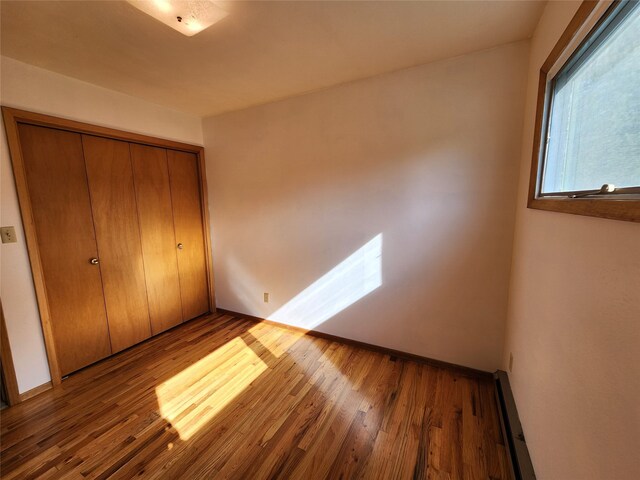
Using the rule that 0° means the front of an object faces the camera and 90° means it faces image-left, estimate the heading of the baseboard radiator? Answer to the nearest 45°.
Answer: approximately 90°

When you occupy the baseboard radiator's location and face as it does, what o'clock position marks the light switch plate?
The light switch plate is roughly at 11 o'clock from the baseboard radiator.
